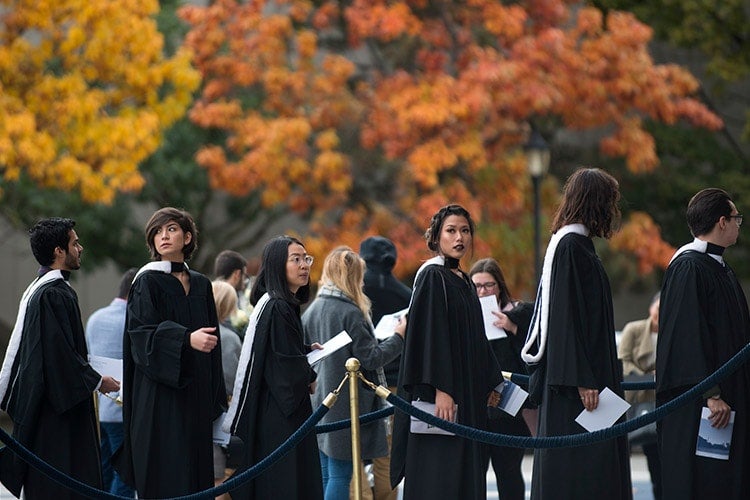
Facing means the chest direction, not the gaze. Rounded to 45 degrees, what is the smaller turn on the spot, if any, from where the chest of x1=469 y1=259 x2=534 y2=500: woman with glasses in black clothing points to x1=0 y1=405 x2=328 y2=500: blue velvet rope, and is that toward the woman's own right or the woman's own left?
0° — they already face it

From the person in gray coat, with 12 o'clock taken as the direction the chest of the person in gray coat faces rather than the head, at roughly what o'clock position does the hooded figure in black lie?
The hooded figure in black is roughly at 11 o'clock from the person in gray coat.

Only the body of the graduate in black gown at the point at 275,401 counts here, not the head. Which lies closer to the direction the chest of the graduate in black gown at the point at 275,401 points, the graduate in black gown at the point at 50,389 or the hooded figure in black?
the hooded figure in black

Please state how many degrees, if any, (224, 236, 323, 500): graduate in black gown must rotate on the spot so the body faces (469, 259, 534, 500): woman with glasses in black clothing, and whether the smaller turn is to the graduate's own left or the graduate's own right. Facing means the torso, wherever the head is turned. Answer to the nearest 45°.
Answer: approximately 45° to the graduate's own left

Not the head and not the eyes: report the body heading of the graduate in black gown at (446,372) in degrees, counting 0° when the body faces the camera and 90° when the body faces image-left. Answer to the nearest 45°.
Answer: approximately 315°

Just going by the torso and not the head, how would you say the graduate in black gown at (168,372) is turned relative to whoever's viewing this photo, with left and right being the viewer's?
facing the viewer and to the right of the viewer

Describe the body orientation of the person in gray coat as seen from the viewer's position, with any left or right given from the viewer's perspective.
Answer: facing away from the viewer and to the right of the viewer

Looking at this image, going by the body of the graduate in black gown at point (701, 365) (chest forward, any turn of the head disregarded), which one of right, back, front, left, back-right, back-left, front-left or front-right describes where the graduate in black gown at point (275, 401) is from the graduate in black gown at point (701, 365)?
back

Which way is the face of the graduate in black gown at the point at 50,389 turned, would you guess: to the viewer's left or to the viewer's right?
to the viewer's right
